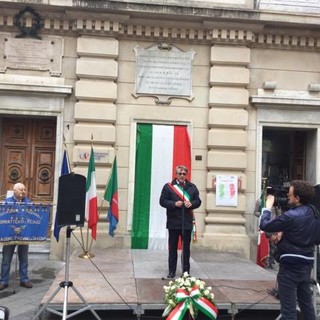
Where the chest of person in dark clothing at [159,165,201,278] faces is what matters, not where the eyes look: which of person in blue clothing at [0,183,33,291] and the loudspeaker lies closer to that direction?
the loudspeaker

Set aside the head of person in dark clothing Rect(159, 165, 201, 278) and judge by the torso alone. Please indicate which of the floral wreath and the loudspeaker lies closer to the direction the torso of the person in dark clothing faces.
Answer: the floral wreath

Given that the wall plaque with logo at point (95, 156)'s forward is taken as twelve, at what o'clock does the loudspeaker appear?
The loudspeaker is roughly at 12 o'clock from the wall plaque with logo.

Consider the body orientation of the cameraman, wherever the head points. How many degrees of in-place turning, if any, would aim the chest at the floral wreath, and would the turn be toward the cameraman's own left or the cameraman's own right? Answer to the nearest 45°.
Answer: approximately 45° to the cameraman's own left

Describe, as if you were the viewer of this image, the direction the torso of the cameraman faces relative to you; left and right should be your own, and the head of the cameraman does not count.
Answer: facing away from the viewer and to the left of the viewer

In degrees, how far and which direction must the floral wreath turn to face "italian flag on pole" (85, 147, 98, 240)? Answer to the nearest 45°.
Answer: approximately 135° to its right

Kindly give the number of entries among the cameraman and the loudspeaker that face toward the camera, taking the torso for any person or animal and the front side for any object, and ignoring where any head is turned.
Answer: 1

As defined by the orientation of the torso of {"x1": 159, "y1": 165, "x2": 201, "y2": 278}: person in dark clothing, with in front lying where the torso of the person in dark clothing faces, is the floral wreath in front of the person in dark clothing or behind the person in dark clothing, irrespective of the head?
in front

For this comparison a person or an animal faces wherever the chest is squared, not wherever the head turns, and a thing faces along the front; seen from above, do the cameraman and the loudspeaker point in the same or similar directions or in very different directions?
very different directions
